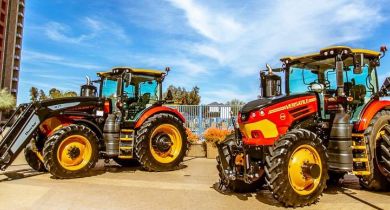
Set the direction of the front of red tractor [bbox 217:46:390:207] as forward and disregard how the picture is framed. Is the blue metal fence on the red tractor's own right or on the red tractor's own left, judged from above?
on the red tractor's own right

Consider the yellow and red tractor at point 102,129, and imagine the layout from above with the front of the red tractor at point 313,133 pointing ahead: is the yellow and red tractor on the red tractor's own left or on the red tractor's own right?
on the red tractor's own right

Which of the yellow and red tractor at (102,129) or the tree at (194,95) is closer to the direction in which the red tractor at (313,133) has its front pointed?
the yellow and red tractor

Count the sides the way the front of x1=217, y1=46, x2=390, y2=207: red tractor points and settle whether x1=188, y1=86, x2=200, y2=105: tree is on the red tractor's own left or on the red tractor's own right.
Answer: on the red tractor's own right

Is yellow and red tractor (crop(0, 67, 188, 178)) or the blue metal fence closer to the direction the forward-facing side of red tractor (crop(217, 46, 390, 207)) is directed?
the yellow and red tractor

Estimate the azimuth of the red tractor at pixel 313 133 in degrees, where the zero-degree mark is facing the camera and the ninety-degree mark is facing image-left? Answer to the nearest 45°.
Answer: approximately 45°
